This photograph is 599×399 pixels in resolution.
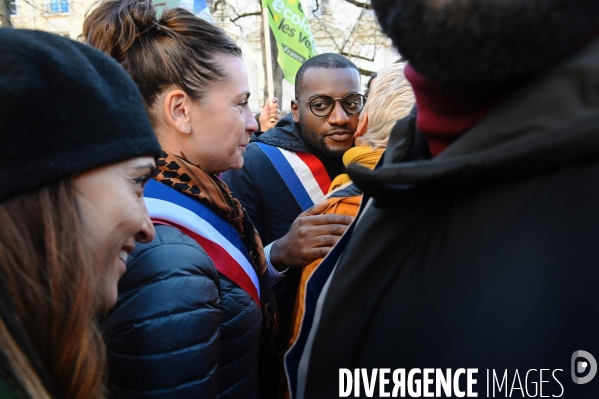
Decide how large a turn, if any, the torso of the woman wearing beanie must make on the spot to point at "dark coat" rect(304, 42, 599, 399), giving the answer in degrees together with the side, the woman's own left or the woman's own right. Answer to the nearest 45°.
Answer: approximately 45° to the woman's own right

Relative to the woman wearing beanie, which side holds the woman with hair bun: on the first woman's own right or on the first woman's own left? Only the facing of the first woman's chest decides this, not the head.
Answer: on the first woman's own left

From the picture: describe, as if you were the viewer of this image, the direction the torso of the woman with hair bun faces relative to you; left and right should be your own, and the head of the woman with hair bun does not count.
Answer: facing to the right of the viewer

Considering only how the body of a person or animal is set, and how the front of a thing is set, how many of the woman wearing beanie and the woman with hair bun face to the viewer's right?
2

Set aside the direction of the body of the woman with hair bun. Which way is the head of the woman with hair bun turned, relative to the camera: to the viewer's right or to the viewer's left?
to the viewer's right

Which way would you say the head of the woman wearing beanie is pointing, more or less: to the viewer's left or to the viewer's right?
to the viewer's right

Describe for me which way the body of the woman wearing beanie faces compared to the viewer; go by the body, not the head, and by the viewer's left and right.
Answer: facing to the right of the viewer
